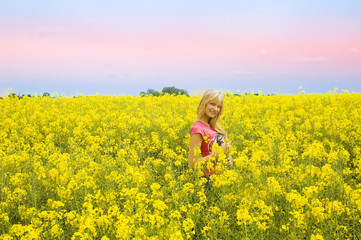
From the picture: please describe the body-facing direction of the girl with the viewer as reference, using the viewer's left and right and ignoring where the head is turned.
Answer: facing the viewer and to the right of the viewer
